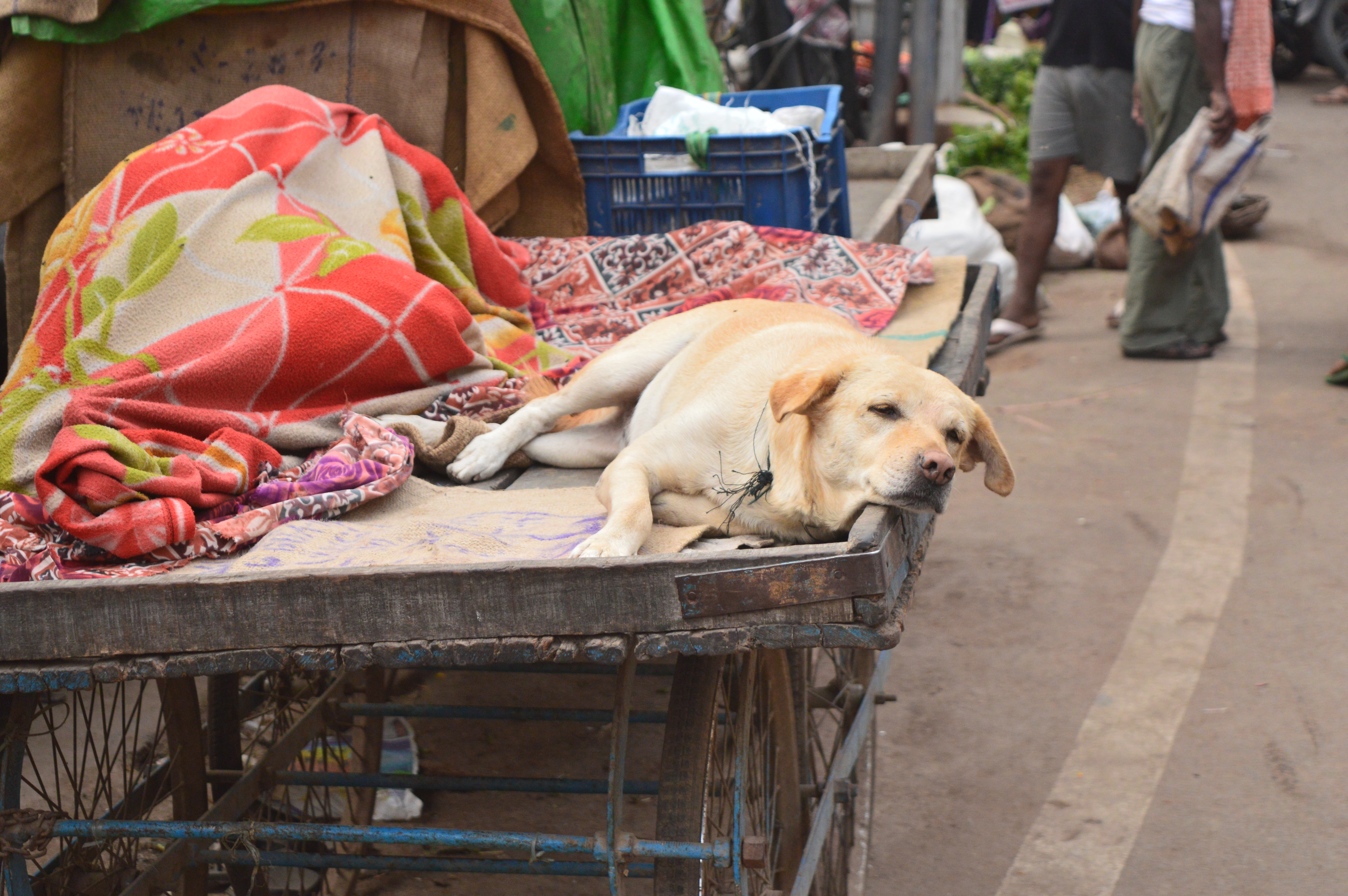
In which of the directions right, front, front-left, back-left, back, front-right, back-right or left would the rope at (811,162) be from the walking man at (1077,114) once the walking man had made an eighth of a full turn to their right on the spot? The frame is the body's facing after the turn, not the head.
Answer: left

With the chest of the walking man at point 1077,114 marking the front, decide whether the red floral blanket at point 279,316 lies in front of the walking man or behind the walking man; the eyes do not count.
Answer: in front

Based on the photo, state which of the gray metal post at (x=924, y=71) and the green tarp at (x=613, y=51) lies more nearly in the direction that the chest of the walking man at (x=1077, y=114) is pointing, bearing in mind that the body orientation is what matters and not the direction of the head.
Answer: the green tarp

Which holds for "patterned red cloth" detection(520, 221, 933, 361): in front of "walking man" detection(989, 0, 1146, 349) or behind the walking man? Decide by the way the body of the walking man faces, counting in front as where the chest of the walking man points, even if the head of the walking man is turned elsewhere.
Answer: in front

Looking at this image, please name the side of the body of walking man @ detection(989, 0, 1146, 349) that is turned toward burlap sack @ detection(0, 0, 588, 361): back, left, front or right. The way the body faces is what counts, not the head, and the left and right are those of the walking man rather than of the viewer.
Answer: front

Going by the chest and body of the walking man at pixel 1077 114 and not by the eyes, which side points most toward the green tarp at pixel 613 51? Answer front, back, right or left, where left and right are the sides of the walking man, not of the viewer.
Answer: front

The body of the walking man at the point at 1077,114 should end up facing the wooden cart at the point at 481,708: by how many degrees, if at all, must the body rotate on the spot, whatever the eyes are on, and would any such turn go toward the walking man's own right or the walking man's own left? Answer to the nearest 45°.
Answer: approximately 45° to the walking man's own left

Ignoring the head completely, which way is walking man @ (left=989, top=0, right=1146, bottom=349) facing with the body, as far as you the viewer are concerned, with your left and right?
facing the viewer and to the left of the viewer

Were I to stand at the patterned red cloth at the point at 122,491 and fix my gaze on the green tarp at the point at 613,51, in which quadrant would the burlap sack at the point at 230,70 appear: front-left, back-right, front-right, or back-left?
front-left

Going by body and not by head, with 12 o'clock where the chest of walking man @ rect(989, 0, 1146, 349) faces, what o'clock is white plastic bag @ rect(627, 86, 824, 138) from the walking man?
The white plastic bag is roughly at 11 o'clock from the walking man.

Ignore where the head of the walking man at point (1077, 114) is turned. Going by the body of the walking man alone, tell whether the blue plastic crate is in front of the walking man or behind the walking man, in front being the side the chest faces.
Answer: in front

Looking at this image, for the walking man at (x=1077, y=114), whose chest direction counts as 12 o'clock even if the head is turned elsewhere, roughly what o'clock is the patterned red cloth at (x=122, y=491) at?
The patterned red cloth is roughly at 11 o'clock from the walking man.

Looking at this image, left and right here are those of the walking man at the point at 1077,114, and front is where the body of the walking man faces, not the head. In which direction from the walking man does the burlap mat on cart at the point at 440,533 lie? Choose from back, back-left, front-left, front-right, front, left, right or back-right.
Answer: front-left

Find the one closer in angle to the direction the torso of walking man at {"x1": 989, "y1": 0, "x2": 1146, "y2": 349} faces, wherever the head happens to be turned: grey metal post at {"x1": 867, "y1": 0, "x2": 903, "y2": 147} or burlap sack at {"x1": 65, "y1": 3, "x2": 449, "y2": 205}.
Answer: the burlap sack
